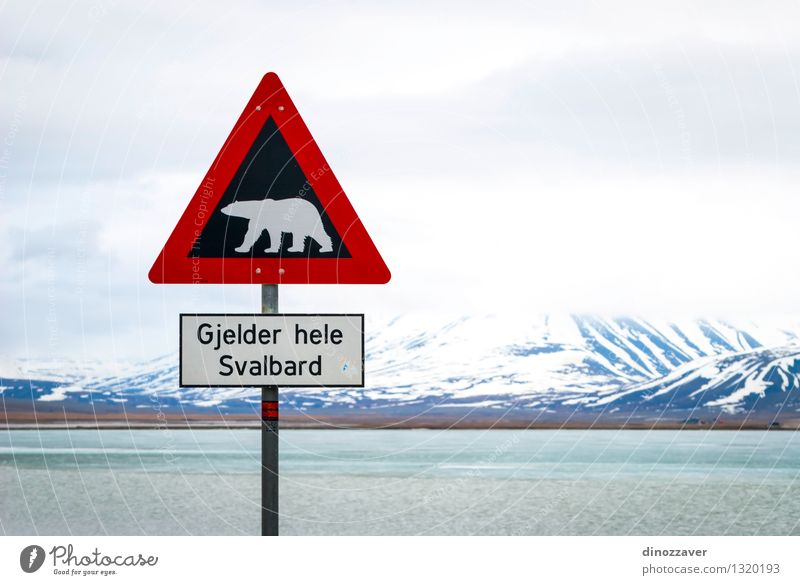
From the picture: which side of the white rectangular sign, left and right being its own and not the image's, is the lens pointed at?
front

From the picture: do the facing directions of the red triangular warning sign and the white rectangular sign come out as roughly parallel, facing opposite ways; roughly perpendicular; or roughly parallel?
roughly parallel

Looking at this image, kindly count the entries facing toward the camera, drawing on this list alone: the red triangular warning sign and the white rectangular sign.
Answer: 2

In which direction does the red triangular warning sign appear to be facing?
toward the camera
